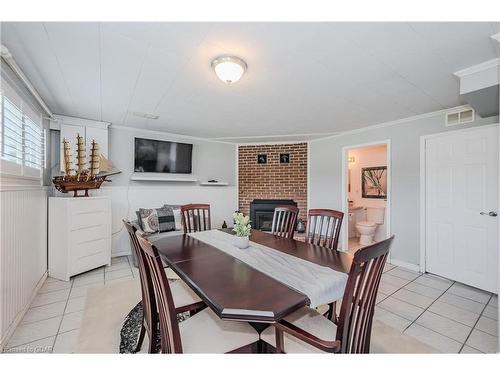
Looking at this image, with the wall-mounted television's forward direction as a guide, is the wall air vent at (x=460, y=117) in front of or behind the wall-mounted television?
in front

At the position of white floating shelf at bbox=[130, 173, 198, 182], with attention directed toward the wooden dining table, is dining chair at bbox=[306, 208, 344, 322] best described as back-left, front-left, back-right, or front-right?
front-left

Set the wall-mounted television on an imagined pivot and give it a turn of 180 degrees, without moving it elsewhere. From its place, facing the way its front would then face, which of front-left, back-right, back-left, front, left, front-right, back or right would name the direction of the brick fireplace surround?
back-right

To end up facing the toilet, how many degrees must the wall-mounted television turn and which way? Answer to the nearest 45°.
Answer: approximately 45° to its left

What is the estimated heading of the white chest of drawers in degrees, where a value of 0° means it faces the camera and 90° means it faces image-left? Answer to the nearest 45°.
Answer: approximately 315°

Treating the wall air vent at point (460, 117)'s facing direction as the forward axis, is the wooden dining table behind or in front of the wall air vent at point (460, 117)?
in front

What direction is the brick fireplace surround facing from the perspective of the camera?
toward the camera

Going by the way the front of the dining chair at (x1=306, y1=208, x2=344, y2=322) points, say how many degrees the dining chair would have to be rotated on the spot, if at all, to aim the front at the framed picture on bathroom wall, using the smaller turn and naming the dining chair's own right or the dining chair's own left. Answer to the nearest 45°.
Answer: approximately 135° to the dining chair's own right
